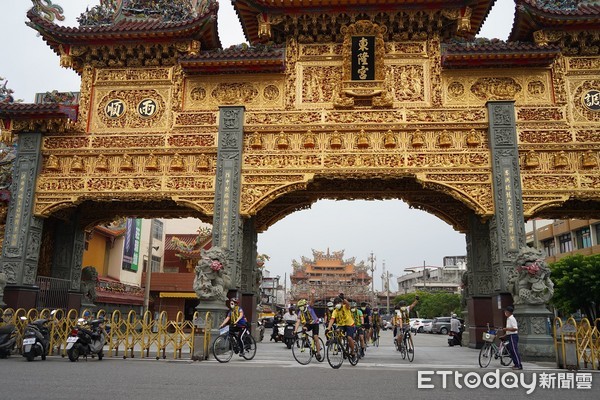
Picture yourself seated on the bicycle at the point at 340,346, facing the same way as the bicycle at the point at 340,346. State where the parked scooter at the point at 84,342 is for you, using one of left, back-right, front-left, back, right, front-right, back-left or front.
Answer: front-right

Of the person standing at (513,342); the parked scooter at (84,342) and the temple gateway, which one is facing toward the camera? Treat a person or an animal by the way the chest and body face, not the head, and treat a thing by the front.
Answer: the temple gateway

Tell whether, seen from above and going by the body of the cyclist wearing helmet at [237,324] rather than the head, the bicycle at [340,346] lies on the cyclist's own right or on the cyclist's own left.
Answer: on the cyclist's own left

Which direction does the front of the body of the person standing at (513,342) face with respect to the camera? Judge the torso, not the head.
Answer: to the viewer's left

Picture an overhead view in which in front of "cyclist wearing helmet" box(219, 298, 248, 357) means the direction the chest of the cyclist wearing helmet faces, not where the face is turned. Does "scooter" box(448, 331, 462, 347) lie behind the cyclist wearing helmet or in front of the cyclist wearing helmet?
behind

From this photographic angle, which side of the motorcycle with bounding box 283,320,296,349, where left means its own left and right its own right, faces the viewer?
front

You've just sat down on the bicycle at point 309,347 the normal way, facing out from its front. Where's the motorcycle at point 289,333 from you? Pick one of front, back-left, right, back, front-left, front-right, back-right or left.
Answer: back-right

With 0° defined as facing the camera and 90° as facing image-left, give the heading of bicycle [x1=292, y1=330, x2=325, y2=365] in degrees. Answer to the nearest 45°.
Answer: approximately 45°

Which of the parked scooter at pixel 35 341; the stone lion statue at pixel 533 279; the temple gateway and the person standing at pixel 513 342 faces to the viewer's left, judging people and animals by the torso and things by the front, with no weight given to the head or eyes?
the person standing

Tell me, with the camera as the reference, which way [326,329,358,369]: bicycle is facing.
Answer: facing the viewer and to the left of the viewer

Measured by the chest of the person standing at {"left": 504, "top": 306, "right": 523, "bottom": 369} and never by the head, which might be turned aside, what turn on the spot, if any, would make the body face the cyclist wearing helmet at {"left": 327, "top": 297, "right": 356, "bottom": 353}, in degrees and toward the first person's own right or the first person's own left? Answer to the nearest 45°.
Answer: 0° — they already face them

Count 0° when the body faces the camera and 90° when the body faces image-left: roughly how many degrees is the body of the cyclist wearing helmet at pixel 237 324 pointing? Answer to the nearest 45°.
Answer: approximately 45°

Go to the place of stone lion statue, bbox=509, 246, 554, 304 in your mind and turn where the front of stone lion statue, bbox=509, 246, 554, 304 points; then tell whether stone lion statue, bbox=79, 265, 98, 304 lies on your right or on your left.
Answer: on your right

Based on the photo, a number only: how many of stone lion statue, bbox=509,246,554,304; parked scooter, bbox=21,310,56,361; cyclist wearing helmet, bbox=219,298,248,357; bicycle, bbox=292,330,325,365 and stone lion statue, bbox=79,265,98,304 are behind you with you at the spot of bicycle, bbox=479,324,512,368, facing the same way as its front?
1

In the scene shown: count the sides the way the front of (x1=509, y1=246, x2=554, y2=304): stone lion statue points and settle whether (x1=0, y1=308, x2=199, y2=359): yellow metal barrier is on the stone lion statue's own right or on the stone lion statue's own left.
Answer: on the stone lion statue's own right

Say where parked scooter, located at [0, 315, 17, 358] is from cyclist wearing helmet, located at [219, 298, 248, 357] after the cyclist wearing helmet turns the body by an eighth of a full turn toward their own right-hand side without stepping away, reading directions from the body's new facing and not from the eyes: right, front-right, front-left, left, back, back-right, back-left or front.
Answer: front
